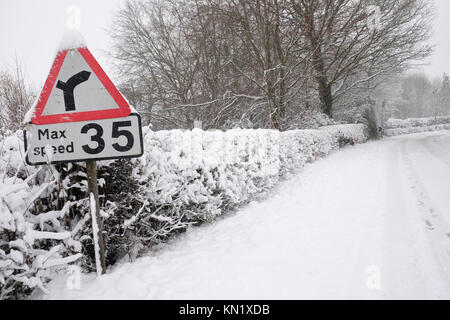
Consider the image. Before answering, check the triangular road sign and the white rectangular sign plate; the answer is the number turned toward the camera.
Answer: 2

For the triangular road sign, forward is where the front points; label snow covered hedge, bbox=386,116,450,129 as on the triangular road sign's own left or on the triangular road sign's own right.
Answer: on the triangular road sign's own left

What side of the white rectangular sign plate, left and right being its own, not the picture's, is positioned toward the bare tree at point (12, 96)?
back

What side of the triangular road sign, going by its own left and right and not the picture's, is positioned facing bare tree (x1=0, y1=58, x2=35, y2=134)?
back

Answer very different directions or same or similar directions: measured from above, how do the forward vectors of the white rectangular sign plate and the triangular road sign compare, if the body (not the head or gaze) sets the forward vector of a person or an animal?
same or similar directions

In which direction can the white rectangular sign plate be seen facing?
toward the camera

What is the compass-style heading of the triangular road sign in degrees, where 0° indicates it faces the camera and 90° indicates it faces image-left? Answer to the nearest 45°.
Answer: approximately 0°
